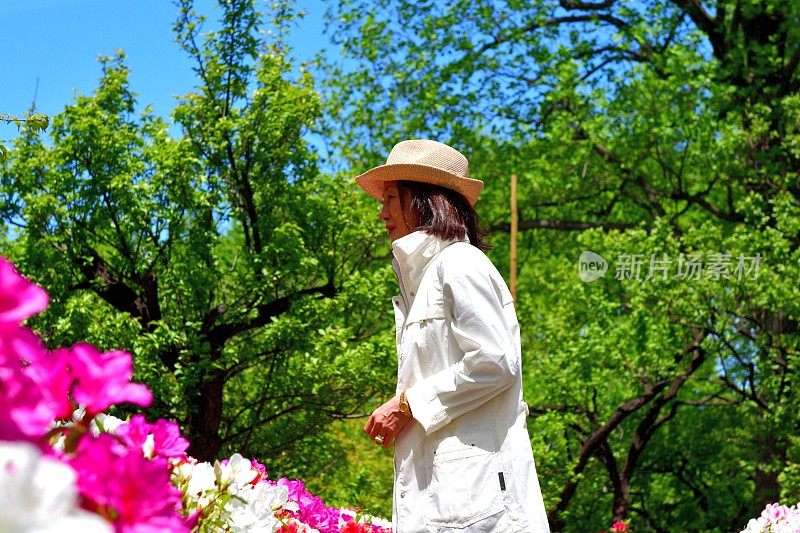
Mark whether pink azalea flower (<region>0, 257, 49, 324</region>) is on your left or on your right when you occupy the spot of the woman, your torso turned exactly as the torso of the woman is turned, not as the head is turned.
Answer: on your left

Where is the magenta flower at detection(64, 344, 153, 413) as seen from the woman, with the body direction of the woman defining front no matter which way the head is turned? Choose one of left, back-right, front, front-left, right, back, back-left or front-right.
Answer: left

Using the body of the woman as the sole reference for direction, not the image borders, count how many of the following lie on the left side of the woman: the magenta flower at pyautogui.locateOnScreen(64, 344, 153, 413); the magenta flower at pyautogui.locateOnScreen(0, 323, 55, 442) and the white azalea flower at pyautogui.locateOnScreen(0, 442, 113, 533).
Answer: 3

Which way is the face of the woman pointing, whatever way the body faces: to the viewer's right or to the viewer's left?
to the viewer's left

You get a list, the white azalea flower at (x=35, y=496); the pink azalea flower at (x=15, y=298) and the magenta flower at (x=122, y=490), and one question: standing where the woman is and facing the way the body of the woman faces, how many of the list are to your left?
3

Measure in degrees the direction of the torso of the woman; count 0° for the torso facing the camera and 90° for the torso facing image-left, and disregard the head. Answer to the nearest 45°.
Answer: approximately 90°

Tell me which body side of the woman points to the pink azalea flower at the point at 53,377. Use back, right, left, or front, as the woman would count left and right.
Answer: left

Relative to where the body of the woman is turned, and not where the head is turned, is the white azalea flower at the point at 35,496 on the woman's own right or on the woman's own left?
on the woman's own left

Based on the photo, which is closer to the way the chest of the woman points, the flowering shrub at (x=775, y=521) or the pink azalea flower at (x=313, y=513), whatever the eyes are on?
the pink azalea flower
